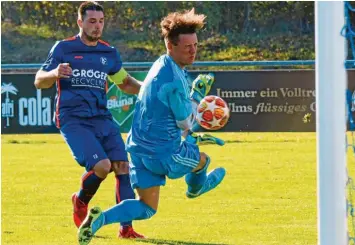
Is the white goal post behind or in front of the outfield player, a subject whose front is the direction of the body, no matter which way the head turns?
in front

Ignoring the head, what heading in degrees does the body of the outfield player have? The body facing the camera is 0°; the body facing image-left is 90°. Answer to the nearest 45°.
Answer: approximately 315°

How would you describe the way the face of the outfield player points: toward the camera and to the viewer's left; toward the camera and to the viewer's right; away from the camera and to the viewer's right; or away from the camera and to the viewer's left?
toward the camera and to the viewer's right
